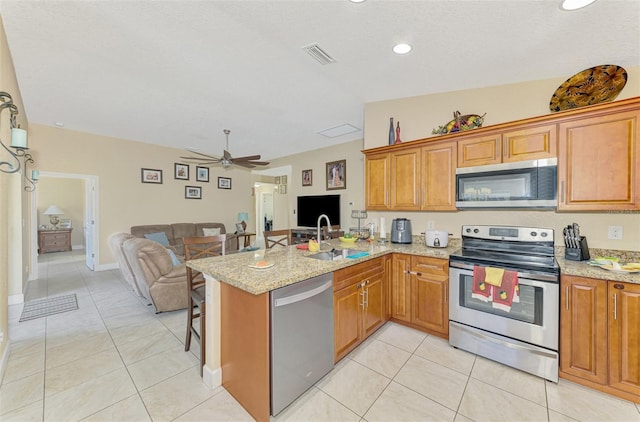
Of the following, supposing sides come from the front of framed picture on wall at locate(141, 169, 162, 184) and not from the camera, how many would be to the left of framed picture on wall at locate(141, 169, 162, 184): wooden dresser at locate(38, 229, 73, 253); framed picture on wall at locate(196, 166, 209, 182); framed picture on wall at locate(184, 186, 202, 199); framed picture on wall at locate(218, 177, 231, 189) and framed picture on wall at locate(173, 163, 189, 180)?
4

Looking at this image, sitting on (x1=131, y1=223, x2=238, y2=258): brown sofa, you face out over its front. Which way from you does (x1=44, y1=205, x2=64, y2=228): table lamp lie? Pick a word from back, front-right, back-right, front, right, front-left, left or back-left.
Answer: back-right

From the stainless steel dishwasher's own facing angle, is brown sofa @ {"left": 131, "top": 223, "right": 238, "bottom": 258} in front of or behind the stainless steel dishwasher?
behind

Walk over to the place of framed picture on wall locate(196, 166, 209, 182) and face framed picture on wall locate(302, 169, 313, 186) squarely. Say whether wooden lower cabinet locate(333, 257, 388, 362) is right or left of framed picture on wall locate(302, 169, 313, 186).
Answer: right

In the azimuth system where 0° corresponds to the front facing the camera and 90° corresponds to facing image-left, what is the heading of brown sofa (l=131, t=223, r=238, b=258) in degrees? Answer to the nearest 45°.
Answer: approximately 0°

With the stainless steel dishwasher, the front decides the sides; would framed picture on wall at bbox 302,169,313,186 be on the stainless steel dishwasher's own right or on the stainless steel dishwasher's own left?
on the stainless steel dishwasher's own left

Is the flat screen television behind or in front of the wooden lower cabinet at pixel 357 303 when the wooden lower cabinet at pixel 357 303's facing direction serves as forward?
behind

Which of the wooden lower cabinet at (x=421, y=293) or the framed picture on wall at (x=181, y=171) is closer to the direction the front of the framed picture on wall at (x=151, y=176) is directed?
the wooden lower cabinet

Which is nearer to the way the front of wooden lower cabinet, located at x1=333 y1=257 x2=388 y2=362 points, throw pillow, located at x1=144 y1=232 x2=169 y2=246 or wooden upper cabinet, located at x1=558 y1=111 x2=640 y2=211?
the wooden upper cabinet

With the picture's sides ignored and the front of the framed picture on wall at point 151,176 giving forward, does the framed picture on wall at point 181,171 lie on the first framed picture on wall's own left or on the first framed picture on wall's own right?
on the first framed picture on wall's own left

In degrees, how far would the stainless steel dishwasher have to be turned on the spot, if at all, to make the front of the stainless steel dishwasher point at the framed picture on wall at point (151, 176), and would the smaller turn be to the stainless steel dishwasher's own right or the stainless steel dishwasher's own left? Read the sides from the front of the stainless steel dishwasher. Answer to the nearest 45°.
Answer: approximately 180°
